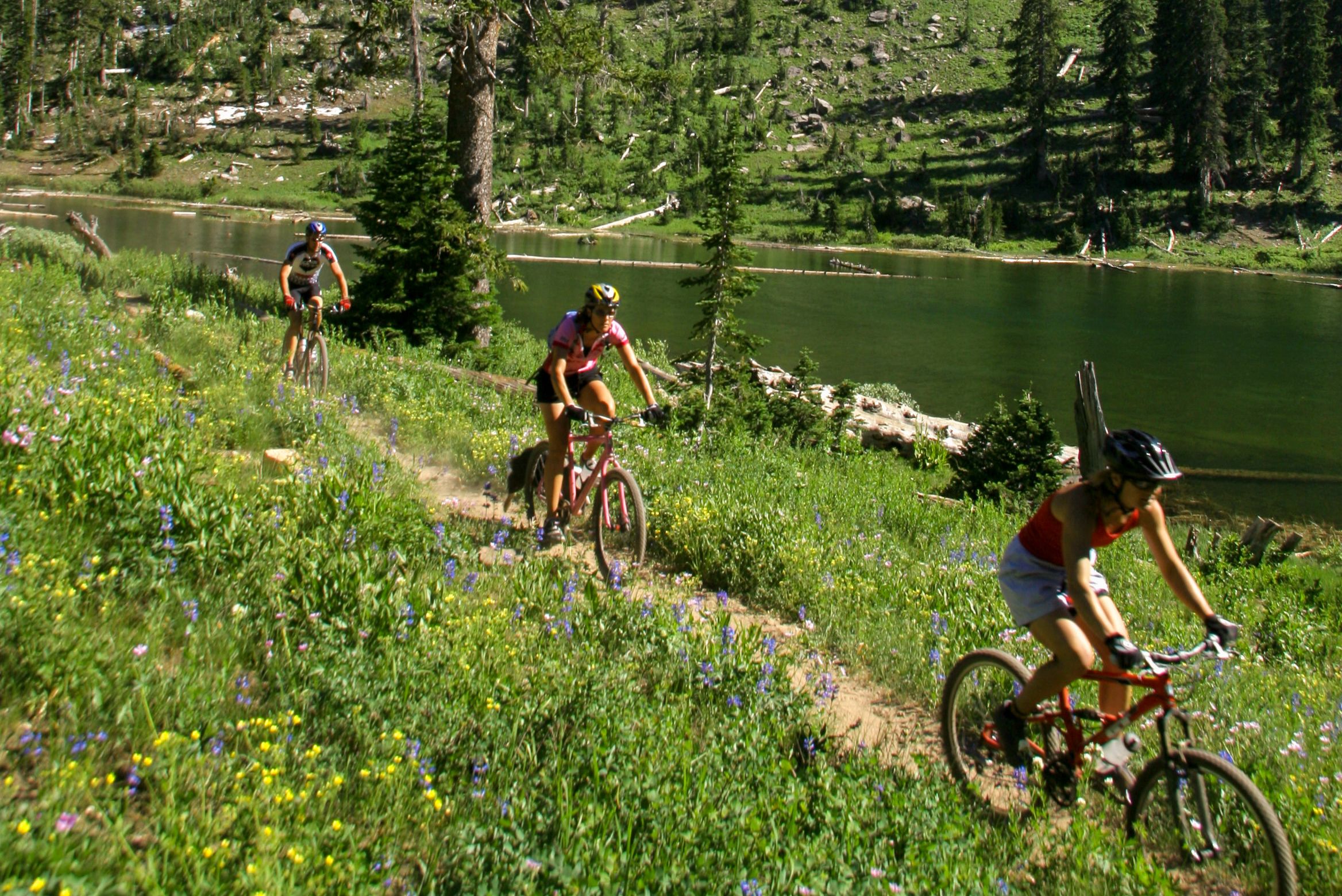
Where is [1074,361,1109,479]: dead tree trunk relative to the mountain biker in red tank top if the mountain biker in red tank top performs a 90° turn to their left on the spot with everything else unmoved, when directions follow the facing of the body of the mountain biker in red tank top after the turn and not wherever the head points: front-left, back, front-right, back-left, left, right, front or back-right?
front-left

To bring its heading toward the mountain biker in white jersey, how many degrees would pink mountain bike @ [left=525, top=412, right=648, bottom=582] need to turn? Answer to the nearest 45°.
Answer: approximately 180°

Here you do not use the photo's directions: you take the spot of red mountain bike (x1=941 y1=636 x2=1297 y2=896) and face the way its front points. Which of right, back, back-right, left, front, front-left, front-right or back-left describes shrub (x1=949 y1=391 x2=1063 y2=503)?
back-left

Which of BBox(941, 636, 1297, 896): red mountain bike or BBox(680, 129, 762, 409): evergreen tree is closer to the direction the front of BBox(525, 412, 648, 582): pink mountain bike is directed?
the red mountain bike

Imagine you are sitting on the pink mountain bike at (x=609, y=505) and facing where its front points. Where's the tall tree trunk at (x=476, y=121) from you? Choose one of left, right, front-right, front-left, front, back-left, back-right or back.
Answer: back-left
